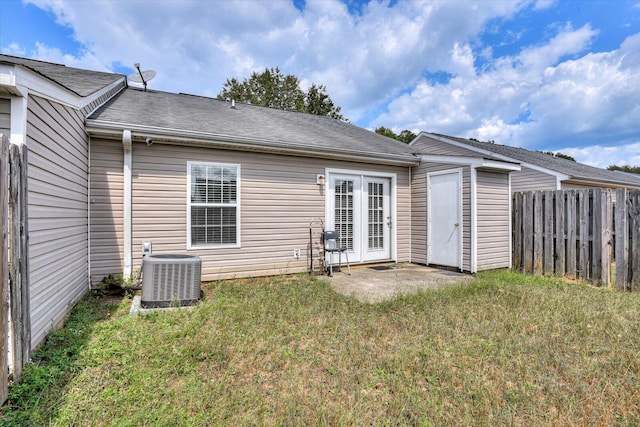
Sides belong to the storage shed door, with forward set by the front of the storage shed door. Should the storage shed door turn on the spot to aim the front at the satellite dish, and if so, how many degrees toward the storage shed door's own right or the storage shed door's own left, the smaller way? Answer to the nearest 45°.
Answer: approximately 45° to the storage shed door's own right

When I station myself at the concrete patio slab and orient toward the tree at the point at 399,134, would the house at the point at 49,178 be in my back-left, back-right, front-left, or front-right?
back-left

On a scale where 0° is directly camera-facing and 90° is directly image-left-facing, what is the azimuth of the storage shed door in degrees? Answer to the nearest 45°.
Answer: approximately 45°

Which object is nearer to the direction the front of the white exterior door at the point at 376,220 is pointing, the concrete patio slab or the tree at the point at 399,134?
the concrete patio slab

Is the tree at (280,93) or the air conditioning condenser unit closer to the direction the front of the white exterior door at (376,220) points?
the air conditioning condenser unit

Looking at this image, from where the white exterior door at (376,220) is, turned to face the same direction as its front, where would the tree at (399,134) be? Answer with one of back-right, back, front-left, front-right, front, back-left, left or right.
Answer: back-left

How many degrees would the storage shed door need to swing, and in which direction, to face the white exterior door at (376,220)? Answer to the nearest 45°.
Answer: approximately 45° to its right

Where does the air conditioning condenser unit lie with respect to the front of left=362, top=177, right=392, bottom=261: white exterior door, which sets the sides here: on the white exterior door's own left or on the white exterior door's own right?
on the white exterior door's own right

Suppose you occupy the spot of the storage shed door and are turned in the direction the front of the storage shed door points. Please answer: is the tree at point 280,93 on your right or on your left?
on your right

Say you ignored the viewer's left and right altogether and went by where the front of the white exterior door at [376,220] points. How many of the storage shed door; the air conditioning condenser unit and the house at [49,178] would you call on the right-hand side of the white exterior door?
2

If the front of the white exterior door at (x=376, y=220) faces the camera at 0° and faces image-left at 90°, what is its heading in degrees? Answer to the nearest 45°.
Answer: approximately 315°

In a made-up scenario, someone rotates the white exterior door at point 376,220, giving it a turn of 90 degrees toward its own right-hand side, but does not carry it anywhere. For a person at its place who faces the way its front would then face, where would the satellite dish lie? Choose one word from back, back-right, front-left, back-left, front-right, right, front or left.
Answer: front-right

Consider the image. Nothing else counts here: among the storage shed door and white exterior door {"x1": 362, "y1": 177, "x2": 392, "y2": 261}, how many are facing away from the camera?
0
